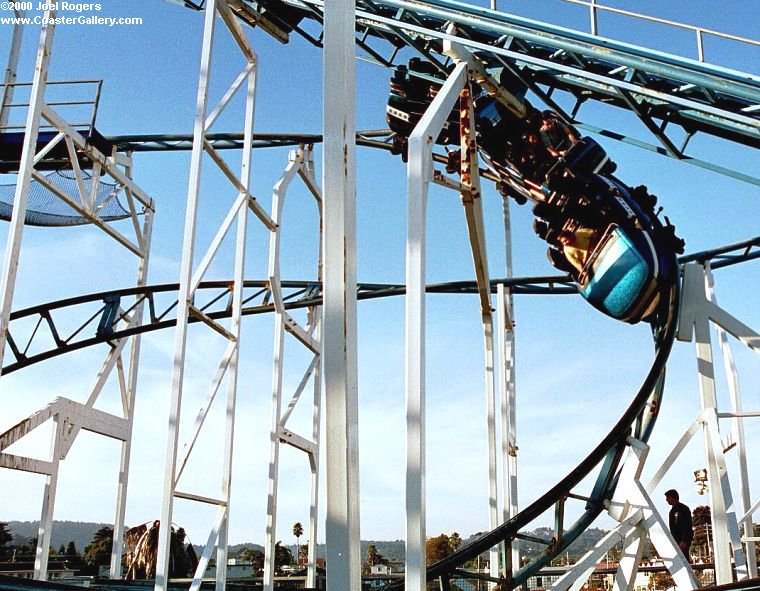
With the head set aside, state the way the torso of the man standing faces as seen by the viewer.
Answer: to the viewer's left

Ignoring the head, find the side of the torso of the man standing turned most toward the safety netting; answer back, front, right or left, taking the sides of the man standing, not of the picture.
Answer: front
